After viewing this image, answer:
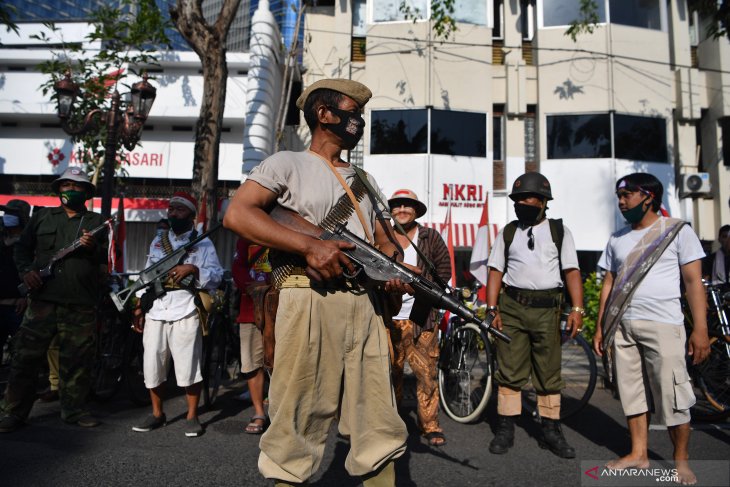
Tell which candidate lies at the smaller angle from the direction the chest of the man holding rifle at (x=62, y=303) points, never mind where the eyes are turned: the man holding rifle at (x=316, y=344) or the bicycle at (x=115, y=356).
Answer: the man holding rifle

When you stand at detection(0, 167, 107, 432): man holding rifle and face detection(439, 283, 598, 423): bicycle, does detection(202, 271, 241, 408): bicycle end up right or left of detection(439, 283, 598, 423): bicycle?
left

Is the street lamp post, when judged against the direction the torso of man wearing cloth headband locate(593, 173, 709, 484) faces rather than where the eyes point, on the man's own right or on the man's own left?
on the man's own right

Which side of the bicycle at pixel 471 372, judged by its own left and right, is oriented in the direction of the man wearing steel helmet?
left

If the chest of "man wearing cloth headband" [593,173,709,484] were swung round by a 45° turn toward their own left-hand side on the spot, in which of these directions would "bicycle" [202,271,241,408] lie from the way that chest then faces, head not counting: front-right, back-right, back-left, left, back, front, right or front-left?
right

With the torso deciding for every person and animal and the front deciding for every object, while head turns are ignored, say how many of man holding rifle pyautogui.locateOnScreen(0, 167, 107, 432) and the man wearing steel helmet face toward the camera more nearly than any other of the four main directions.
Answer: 2

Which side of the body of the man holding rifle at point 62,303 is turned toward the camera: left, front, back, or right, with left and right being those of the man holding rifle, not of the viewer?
front

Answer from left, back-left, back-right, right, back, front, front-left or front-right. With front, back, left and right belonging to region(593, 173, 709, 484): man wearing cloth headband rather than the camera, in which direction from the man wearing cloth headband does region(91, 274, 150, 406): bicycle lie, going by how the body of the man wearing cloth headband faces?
front-right

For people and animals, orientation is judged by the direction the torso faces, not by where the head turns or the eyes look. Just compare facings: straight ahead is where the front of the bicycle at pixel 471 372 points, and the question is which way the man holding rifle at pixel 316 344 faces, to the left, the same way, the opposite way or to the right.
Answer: to the left

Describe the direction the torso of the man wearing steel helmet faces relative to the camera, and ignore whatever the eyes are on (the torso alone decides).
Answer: toward the camera

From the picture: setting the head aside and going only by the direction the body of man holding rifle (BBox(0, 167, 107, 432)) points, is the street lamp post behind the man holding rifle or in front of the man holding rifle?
behind
